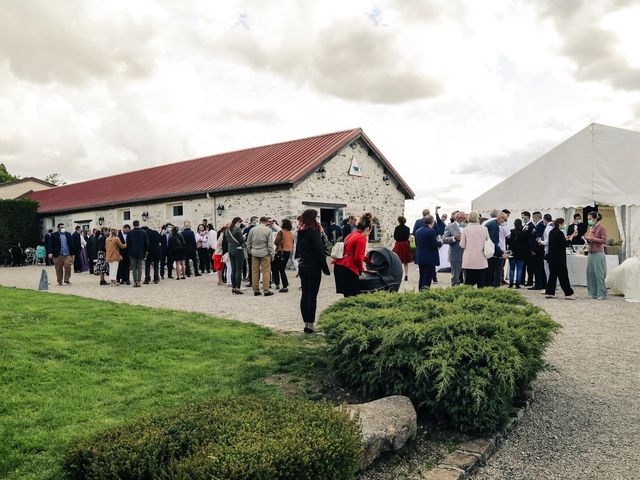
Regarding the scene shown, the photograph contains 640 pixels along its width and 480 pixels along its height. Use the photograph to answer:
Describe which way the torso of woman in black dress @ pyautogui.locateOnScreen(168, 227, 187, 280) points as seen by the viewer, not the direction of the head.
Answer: away from the camera

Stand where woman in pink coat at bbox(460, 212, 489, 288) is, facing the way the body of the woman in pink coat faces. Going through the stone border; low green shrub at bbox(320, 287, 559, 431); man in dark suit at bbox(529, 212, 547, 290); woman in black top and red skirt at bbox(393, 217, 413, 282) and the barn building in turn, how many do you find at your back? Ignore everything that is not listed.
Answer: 2

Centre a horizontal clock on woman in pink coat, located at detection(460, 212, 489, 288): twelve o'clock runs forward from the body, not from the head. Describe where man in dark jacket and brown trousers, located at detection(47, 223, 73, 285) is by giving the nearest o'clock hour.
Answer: The man in dark jacket and brown trousers is roughly at 9 o'clock from the woman in pink coat.

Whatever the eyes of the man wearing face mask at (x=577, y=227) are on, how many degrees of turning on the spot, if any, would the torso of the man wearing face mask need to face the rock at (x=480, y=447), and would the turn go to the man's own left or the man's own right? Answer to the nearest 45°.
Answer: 0° — they already face it

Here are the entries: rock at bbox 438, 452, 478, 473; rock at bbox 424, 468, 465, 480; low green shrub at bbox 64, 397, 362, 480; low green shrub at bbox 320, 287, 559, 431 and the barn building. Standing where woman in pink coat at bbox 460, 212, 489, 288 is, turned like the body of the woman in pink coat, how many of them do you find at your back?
4

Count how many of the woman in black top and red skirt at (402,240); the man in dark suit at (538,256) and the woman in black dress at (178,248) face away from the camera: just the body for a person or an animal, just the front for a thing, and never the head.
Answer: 2

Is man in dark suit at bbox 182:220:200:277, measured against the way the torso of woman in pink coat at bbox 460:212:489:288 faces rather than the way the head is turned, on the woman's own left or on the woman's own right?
on the woman's own left

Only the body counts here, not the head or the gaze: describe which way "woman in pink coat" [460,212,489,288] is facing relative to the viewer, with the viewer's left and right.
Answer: facing away from the viewer

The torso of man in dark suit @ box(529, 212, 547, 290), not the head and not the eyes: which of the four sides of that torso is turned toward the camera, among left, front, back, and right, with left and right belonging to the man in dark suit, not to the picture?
left

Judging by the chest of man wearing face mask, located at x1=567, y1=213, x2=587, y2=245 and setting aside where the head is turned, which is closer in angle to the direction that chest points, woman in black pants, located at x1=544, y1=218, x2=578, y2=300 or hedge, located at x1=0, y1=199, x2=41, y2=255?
the woman in black pants
